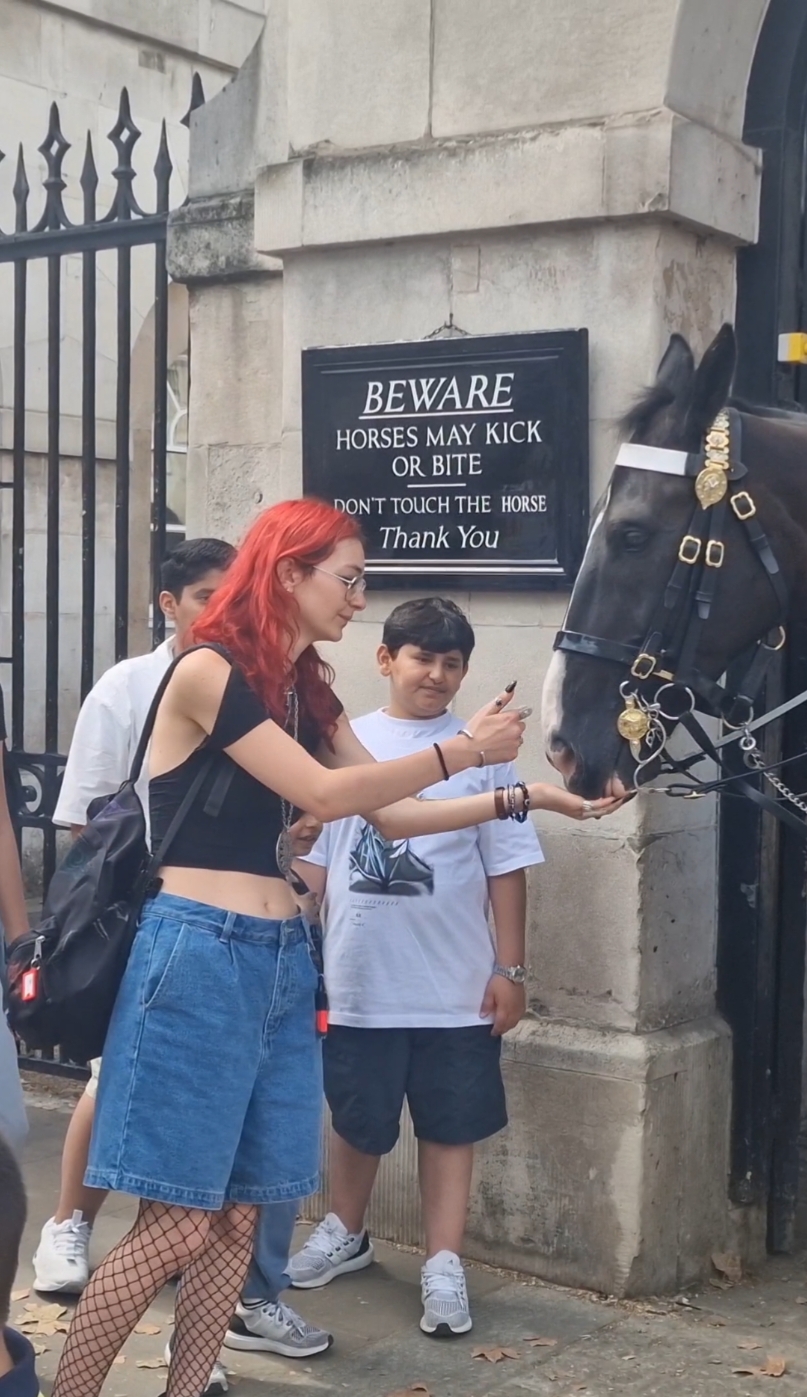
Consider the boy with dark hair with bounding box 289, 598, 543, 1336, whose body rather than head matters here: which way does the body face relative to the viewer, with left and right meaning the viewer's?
facing the viewer

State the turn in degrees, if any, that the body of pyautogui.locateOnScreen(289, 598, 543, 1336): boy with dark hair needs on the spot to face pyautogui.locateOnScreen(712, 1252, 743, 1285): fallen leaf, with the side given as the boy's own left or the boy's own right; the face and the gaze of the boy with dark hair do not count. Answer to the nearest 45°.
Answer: approximately 135° to the boy's own left

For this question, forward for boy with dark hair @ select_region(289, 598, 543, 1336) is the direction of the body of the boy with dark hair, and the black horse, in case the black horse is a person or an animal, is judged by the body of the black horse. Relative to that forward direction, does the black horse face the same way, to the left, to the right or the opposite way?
to the right

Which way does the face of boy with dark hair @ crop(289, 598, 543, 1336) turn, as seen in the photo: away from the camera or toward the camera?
toward the camera

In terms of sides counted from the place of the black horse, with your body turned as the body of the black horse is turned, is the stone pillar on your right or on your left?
on your right

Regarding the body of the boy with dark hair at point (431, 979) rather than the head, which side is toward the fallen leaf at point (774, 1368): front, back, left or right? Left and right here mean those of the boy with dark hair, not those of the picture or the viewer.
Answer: left

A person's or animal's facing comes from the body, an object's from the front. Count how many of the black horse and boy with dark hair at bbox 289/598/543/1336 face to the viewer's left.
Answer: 1

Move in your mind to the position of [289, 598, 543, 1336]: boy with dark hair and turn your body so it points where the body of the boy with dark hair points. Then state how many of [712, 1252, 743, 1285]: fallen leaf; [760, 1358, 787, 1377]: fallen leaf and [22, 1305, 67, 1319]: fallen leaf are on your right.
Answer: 1

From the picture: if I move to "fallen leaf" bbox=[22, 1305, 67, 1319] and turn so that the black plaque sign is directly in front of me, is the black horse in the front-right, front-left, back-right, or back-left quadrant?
front-right

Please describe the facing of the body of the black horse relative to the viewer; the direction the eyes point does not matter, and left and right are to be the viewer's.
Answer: facing to the left of the viewer
